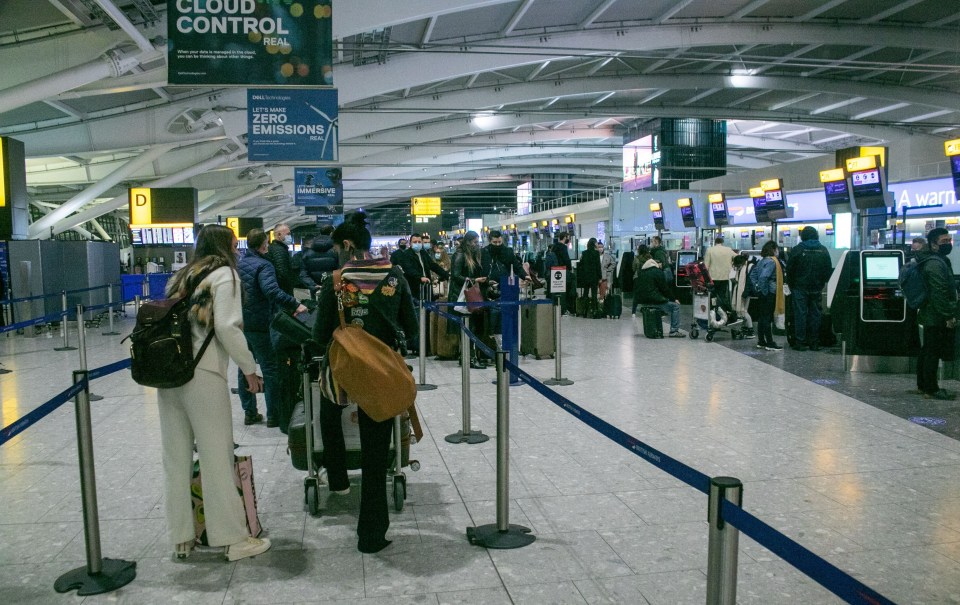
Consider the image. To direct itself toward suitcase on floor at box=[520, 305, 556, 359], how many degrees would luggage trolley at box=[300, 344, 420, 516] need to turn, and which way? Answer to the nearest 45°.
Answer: approximately 45° to its right

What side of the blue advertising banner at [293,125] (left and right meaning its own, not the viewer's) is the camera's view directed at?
front

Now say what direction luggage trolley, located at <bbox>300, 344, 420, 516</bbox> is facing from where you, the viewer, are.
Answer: facing away from the viewer

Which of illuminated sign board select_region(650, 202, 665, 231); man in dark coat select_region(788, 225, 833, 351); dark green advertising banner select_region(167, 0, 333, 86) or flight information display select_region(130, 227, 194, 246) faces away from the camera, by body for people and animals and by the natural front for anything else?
the man in dark coat

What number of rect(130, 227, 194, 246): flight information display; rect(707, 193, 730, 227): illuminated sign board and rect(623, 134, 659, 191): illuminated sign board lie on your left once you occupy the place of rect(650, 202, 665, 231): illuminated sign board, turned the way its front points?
1

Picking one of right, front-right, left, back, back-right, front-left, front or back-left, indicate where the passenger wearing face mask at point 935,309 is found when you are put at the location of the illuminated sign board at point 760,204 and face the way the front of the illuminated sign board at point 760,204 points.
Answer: front-left

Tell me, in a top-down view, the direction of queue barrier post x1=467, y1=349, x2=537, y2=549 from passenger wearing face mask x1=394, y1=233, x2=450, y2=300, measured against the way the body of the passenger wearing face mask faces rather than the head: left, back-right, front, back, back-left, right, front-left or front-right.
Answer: front

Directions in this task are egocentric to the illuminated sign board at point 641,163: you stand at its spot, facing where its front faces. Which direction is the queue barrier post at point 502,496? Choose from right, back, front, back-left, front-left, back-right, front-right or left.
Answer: front-left

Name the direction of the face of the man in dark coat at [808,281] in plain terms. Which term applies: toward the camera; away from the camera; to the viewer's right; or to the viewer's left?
away from the camera

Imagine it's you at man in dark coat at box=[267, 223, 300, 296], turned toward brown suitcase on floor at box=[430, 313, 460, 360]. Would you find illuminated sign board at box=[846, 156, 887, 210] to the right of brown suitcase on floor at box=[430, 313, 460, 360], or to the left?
right

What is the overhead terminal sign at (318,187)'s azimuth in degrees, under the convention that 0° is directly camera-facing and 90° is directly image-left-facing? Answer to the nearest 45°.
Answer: approximately 0°

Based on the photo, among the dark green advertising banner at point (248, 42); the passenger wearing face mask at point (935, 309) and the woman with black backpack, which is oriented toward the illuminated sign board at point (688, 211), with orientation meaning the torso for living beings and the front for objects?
the woman with black backpack

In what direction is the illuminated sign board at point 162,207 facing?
toward the camera

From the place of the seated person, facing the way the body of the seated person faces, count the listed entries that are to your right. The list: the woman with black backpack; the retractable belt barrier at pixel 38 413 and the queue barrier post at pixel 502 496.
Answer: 3

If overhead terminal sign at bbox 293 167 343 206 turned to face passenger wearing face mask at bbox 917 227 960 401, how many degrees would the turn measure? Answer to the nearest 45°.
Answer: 0° — it already faces them
